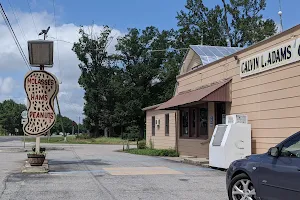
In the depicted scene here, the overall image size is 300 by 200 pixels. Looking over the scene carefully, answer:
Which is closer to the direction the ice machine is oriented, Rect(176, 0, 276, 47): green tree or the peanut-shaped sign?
the peanut-shaped sign

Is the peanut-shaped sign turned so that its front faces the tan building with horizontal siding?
no

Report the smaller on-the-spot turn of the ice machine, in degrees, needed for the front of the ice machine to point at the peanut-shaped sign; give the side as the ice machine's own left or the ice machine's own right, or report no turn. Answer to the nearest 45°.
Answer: approximately 45° to the ice machine's own right

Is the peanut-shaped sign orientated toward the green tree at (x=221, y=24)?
no

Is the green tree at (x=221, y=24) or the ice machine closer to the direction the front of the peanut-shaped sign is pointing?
the ice machine

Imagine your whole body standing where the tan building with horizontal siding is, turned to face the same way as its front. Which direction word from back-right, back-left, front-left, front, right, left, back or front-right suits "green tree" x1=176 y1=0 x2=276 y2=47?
back-right

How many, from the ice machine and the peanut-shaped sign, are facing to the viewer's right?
0

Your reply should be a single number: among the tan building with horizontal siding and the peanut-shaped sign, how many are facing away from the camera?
0

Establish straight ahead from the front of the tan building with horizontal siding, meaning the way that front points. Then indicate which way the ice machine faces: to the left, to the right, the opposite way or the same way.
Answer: the same way

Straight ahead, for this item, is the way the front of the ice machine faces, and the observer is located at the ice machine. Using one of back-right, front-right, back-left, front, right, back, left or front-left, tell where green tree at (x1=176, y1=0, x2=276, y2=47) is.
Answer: back-right

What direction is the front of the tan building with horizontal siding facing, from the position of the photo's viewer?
facing the viewer and to the left of the viewer

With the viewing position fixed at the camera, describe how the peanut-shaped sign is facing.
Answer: facing the viewer
